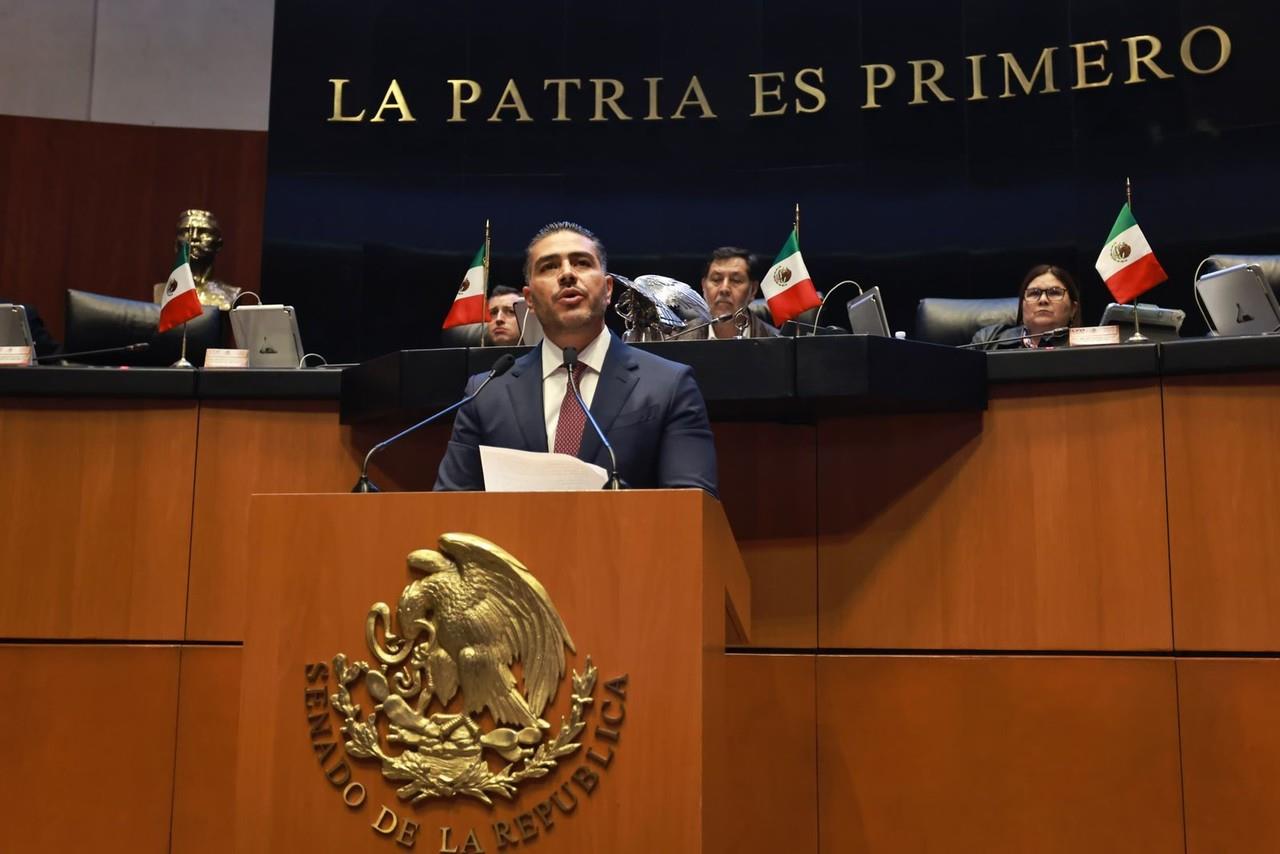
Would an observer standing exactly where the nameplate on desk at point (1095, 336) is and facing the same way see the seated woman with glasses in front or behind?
behind

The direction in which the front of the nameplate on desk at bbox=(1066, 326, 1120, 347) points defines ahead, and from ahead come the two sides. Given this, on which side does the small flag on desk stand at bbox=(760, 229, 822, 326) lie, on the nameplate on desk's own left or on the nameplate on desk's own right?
on the nameplate on desk's own right

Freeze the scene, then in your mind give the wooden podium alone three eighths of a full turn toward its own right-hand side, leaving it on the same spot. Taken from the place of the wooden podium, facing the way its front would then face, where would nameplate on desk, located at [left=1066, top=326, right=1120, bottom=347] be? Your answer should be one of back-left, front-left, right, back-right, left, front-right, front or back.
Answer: right

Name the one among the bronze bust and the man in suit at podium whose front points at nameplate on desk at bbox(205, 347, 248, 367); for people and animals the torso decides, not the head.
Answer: the bronze bust

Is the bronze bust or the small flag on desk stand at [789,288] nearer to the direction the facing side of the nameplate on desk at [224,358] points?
the small flag on desk stand

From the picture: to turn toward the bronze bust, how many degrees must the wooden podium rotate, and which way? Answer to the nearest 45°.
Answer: approximately 180°

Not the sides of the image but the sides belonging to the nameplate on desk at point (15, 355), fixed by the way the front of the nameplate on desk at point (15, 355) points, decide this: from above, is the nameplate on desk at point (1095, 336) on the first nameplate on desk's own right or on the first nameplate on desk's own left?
on the first nameplate on desk's own left

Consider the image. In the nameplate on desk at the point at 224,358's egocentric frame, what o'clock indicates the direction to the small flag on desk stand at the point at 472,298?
The small flag on desk stand is roughly at 8 o'clock from the nameplate on desk.

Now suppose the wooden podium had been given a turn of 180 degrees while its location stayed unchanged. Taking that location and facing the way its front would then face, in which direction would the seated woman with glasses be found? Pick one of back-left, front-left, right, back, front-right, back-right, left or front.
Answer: front-right

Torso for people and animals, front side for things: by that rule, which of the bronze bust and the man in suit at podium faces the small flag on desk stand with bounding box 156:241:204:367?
the bronze bust

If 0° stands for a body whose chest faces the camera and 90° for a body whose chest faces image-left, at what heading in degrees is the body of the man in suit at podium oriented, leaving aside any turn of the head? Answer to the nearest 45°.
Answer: approximately 0°
